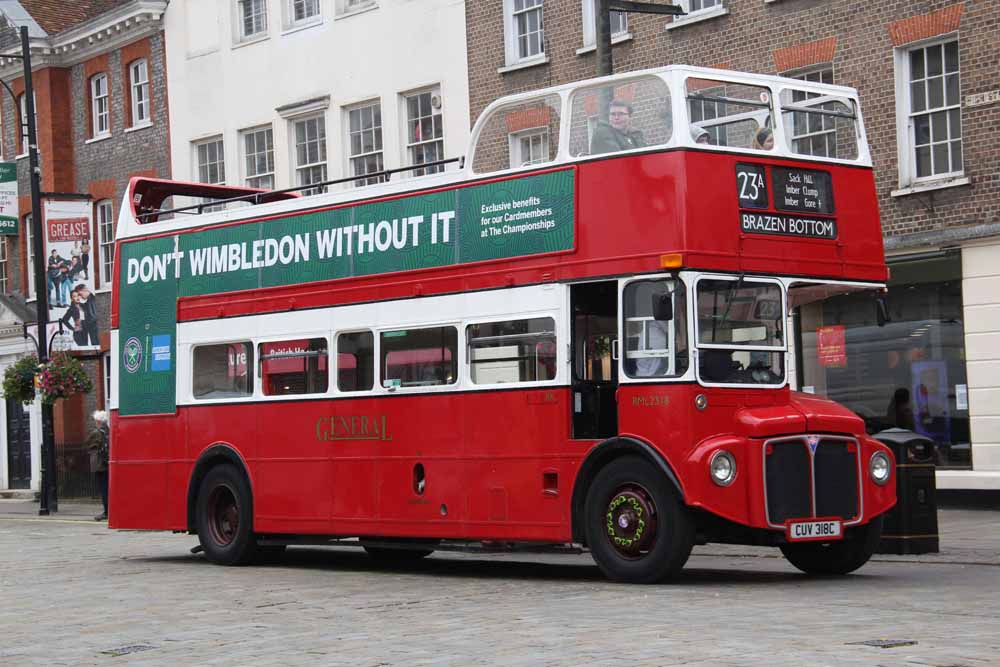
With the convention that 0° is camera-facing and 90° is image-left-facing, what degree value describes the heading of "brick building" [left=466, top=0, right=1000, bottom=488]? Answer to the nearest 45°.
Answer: approximately 45°

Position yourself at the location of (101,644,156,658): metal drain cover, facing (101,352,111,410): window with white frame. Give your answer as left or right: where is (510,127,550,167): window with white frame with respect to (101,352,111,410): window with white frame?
right

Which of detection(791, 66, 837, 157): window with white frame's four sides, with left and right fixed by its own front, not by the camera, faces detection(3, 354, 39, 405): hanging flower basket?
right

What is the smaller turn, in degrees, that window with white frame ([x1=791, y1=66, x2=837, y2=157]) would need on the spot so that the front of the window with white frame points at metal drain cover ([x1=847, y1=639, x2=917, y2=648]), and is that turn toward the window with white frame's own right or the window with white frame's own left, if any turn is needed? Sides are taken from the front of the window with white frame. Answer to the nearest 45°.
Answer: approximately 45° to the window with white frame's own left

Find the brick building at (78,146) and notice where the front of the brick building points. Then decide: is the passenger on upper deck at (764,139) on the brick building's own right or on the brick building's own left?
on the brick building's own left

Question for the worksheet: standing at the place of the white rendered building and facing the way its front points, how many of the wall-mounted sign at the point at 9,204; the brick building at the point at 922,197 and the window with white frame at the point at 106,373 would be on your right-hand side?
2

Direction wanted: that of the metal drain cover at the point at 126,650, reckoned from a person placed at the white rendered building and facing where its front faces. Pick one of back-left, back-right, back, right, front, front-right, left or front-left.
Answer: front-left

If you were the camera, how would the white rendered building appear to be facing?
facing the viewer and to the left of the viewer

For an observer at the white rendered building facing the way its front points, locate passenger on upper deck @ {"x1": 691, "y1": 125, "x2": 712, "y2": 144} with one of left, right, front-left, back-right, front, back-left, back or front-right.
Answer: front-left

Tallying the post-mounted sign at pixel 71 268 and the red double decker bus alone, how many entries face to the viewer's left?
0

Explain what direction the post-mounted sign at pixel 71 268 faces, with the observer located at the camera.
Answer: facing the viewer

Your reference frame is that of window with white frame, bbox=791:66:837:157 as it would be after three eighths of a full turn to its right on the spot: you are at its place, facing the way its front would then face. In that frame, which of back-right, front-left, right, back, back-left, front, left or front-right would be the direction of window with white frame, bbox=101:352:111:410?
front-left
